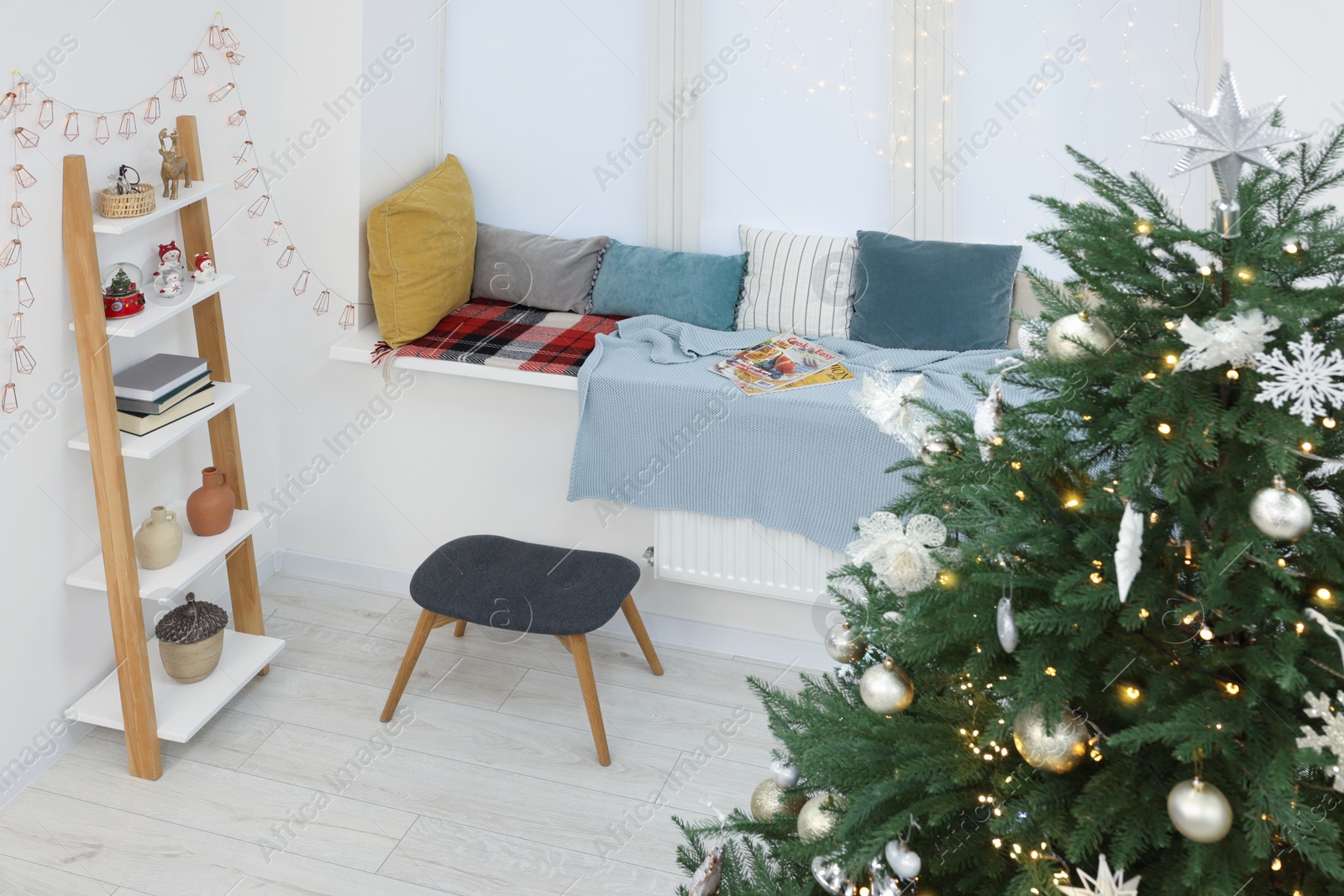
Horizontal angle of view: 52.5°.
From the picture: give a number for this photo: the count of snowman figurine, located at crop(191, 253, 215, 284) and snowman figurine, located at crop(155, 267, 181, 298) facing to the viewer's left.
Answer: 0

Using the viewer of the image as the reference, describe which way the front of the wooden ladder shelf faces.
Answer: facing the viewer and to the right of the viewer

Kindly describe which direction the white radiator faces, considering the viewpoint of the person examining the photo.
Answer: facing the viewer and to the left of the viewer

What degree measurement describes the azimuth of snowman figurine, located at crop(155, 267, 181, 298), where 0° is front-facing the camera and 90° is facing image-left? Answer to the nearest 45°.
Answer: approximately 315°

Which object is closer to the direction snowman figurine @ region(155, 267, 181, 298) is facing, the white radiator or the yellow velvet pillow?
the white radiator

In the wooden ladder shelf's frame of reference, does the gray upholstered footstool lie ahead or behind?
ahead

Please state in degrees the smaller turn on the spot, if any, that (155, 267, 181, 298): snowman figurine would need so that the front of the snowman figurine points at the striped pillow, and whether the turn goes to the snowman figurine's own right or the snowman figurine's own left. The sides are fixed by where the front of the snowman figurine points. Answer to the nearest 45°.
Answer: approximately 45° to the snowman figurine's own left

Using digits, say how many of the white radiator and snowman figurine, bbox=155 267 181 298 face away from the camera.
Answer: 0
